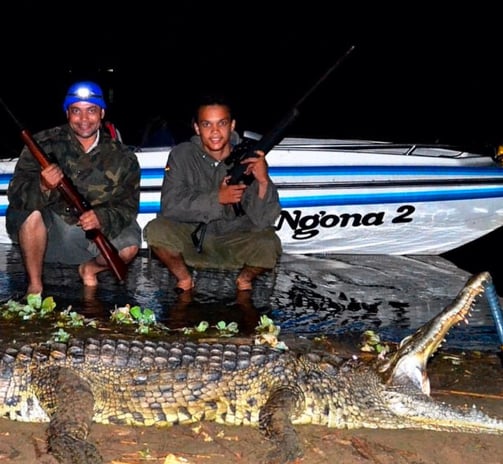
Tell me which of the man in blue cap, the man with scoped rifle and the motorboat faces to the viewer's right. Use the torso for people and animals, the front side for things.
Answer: the motorboat

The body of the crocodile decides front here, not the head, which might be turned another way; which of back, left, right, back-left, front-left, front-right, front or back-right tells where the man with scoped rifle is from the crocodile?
left

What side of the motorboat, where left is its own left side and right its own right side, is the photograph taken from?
right

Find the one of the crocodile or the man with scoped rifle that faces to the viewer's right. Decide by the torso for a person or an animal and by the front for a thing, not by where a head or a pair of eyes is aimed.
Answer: the crocodile

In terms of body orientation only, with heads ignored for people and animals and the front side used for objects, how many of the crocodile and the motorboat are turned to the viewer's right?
2

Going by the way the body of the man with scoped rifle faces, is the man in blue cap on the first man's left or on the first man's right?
on the first man's right

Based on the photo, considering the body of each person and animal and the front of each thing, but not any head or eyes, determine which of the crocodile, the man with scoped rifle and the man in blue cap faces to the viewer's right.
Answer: the crocodile

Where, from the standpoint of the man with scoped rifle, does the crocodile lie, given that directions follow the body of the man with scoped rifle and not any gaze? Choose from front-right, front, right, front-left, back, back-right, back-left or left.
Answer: front

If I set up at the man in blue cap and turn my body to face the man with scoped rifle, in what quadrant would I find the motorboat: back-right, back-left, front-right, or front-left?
front-left

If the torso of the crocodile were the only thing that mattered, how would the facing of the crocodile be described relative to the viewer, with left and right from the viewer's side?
facing to the right of the viewer

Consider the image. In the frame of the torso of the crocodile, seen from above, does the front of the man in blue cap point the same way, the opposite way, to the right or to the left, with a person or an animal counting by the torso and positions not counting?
to the right

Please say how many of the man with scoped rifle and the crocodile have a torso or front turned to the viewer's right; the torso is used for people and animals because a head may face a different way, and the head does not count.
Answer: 1

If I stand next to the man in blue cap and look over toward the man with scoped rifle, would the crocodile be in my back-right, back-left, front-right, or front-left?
front-right

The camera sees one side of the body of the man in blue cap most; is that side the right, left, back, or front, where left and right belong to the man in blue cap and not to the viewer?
front

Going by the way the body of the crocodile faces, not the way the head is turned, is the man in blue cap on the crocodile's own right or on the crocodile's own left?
on the crocodile's own left

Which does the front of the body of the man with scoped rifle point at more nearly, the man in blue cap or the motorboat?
the man in blue cap
